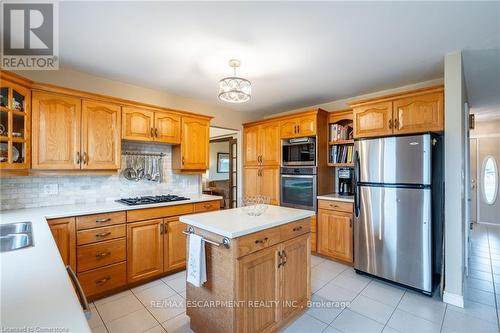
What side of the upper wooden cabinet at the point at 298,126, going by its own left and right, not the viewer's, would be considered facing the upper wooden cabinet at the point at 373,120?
left

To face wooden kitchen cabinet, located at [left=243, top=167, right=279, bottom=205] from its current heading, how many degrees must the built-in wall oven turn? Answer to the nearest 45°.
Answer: approximately 90° to its right

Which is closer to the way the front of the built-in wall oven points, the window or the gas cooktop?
the gas cooktop

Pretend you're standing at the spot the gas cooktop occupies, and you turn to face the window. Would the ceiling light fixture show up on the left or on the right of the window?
right

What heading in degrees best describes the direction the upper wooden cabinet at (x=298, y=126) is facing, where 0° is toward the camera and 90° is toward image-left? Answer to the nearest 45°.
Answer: approximately 45°

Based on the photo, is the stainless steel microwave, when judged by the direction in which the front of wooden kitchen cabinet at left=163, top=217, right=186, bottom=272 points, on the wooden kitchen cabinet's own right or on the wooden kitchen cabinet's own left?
on the wooden kitchen cabinet's own left

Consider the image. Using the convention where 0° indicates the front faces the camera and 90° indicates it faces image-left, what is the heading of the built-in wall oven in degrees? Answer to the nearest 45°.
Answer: approximately 45°

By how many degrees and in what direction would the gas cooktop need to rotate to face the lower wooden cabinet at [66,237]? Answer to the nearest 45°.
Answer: approximately 90° to its right

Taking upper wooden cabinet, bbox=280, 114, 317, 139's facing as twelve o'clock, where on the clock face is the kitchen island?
The kitchen island is roughly at 11 o'clock from the upper wooden cabinet.
